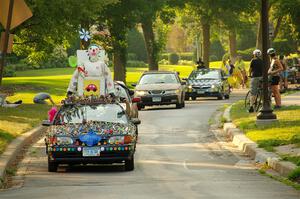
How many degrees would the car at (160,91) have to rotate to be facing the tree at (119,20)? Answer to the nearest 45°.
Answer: approximately 180°

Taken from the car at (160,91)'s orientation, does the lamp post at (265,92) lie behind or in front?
in front

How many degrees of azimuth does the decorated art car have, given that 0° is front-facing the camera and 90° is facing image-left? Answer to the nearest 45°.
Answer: approximately 0°

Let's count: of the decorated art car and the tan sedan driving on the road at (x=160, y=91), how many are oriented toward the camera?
2

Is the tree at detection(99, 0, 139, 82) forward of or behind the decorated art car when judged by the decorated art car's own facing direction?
behind

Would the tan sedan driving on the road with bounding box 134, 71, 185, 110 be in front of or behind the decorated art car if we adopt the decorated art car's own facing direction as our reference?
behind

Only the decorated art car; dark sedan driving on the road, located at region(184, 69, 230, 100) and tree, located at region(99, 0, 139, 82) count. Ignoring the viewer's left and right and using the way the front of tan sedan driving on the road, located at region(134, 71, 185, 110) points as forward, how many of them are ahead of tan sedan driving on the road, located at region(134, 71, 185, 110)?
1

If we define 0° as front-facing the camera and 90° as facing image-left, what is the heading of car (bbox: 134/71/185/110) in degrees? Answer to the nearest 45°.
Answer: approximately 0°
